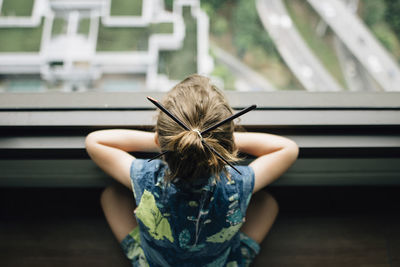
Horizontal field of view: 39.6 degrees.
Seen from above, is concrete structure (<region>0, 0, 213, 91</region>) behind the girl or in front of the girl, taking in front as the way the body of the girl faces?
in front

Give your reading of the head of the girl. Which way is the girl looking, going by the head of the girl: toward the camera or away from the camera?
away from the camera

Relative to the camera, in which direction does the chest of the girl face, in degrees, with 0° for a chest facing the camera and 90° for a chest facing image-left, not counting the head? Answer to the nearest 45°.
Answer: approximately 180°

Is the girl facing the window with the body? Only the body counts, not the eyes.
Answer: yes
